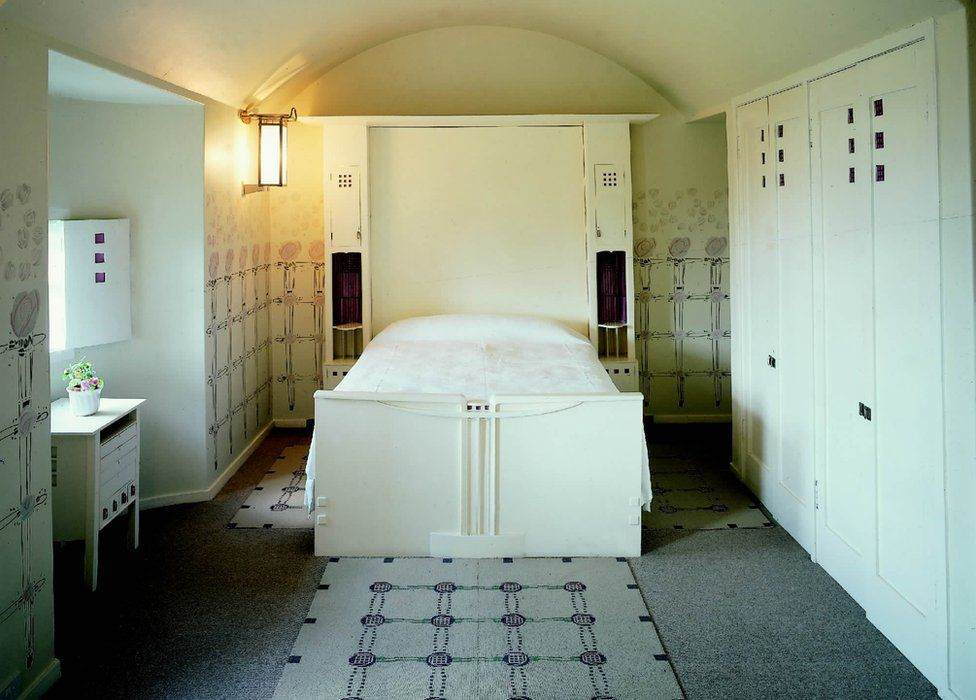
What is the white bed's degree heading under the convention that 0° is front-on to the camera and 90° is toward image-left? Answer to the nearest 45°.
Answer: approximately 0°

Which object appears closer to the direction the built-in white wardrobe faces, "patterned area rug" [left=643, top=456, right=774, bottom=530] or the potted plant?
the potted plant

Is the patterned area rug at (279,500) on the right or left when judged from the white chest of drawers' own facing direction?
on its left
